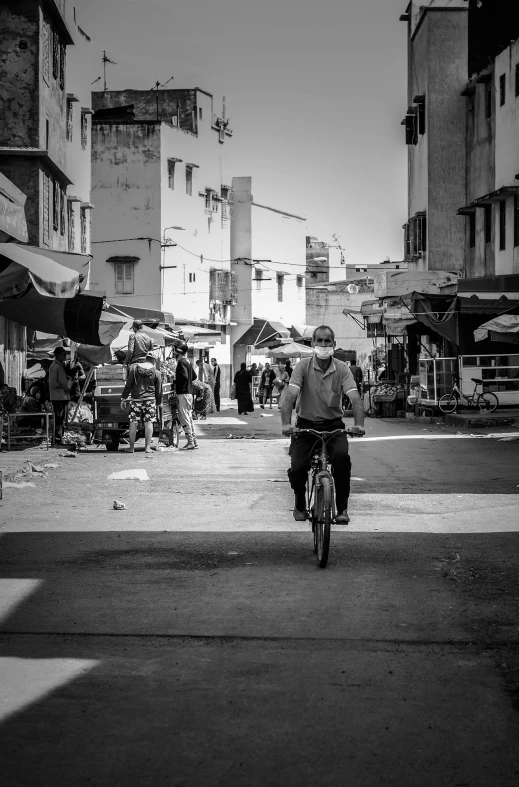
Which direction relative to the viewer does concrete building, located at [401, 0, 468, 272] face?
to the viewer's left

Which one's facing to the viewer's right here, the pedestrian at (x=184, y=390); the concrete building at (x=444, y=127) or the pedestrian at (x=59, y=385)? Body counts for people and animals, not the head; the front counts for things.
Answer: the pedestrian at (x=59, y=385)

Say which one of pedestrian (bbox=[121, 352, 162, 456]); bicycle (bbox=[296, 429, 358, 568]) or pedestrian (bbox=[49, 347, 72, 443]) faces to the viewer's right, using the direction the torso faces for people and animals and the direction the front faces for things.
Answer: pedestrian (bbox=[49, 347, 72, 443])

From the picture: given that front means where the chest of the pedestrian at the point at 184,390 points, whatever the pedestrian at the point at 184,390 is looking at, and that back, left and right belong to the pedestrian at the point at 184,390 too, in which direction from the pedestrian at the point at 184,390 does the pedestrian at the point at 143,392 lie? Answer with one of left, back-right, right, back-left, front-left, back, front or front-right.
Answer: front-left

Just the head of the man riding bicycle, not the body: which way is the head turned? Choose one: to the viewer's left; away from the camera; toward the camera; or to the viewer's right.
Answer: toward the camera

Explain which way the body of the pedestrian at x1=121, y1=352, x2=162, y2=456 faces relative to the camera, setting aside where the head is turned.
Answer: away from the camera

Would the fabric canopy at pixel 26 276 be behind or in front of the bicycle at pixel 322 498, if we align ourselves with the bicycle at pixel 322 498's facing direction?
behind

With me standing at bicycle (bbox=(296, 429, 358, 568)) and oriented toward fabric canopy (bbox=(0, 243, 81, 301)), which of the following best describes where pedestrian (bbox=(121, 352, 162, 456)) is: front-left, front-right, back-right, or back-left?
front-right

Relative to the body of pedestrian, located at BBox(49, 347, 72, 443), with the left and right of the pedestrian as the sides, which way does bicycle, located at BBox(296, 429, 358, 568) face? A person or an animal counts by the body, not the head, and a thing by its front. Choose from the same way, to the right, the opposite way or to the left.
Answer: to the right

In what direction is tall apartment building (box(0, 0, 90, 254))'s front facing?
to the viewer's right
